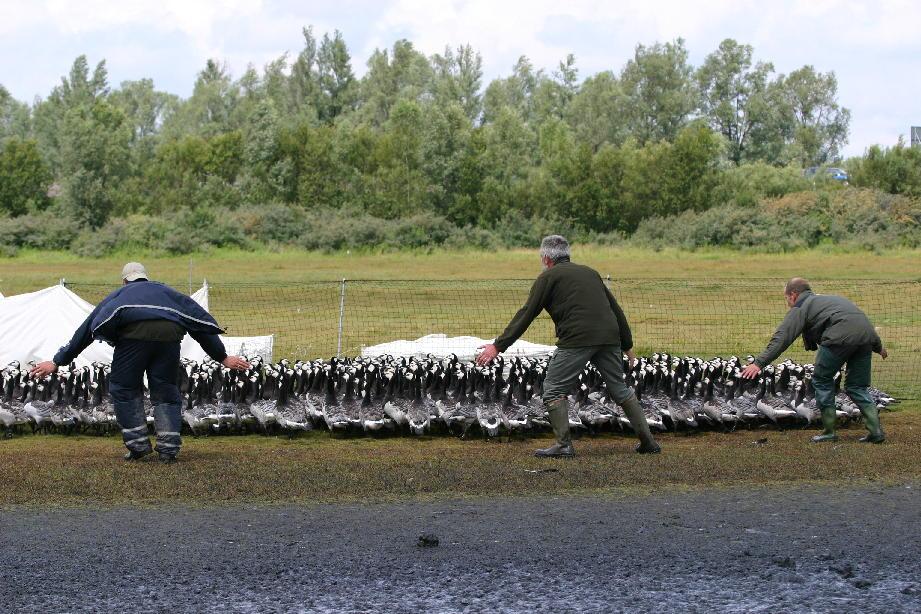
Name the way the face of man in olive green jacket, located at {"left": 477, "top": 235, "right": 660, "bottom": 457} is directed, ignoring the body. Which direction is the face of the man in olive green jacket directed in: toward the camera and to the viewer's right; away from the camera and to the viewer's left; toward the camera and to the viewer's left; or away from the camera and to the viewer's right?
away from the camera and to the viewer's left

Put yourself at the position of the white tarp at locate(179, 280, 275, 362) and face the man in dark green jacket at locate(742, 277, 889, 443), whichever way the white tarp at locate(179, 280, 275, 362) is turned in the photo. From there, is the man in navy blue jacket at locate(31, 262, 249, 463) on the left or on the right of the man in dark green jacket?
right

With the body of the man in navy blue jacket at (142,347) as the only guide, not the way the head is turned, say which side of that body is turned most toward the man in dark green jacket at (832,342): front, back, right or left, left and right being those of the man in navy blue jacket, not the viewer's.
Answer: right

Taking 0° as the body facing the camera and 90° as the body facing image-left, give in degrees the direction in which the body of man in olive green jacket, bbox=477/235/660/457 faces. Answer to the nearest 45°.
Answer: approximately 135°

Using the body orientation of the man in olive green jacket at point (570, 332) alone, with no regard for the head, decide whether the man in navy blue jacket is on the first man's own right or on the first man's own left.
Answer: on the first man's own left

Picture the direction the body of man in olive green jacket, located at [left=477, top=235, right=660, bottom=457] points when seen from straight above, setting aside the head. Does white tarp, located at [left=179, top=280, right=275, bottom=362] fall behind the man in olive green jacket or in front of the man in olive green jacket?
in front

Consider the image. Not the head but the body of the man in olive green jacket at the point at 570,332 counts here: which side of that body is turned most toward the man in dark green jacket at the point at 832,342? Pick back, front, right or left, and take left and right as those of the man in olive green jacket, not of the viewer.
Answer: right

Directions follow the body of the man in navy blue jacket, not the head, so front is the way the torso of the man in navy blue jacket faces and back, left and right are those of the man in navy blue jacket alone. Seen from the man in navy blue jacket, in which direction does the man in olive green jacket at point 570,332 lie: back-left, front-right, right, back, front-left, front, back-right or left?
right

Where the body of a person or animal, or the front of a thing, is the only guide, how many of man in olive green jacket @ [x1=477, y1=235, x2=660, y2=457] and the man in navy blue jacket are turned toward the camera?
0

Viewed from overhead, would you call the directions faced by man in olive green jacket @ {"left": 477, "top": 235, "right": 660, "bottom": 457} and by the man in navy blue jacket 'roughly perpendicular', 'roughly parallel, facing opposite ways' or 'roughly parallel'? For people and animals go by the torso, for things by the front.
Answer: roughly parallel

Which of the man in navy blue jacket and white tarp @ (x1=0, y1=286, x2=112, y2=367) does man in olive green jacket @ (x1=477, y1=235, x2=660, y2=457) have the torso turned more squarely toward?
the white tarp

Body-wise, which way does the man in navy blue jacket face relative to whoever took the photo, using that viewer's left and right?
facing away from the viewer

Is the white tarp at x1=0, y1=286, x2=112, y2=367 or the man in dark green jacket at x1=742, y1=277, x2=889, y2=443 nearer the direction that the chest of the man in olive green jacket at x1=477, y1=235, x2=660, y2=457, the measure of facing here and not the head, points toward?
the white tarp

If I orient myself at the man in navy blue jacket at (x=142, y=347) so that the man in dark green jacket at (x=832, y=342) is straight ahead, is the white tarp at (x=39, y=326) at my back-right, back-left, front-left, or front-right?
back-left
